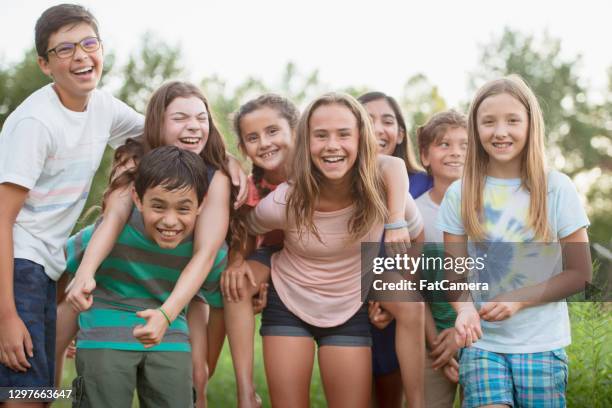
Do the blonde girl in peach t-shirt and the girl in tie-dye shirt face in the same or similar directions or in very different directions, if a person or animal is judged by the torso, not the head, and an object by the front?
same or similar directions

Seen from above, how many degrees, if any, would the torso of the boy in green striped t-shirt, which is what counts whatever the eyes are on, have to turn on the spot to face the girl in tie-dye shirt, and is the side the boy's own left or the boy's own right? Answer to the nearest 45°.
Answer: approximately 90° to the boy's own left

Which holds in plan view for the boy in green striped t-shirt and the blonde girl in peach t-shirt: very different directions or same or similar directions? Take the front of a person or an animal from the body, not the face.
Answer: same or similar directions

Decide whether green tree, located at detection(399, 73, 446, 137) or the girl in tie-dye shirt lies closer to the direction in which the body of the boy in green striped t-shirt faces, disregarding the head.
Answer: the girl in tie-dye shirt

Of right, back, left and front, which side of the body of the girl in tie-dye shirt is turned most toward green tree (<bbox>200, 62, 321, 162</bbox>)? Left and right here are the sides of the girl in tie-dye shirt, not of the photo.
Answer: back

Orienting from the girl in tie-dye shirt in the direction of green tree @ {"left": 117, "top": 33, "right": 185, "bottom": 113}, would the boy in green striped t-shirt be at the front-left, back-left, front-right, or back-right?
front-left

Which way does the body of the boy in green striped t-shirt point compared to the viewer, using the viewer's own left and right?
facing the viewer

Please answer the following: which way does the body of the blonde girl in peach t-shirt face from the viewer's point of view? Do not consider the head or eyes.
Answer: toward the camera

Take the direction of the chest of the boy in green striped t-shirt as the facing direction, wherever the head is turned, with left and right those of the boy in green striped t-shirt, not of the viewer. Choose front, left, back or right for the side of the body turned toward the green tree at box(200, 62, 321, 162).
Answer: back

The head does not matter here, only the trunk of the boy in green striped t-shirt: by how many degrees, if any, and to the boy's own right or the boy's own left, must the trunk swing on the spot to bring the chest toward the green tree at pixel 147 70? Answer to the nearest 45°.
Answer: approximately 180°

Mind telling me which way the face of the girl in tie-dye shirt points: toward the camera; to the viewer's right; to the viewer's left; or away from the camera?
toward the camera

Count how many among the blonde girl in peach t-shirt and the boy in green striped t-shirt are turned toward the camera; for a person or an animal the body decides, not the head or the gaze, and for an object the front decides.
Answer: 2

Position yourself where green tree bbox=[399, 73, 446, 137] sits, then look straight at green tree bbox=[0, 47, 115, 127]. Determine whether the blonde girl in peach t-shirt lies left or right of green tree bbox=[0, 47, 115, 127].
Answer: left

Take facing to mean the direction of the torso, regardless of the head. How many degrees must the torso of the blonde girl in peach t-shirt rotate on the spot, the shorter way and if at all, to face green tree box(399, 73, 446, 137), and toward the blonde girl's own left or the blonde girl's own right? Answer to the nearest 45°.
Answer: approximately 180°
